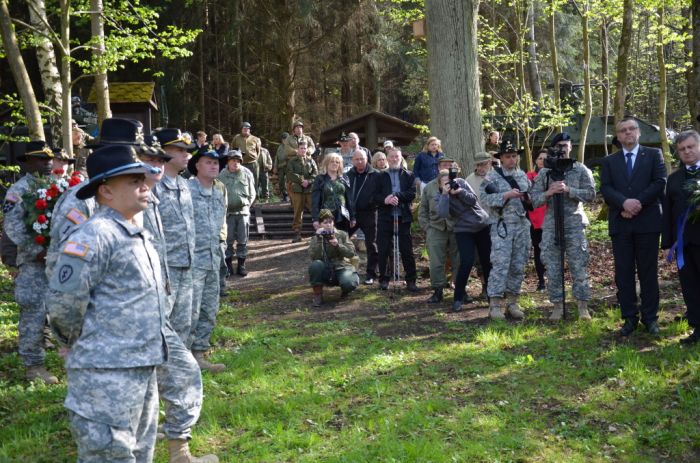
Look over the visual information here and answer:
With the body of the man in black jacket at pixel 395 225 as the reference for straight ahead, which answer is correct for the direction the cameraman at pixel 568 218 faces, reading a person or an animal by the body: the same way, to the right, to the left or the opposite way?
the same way

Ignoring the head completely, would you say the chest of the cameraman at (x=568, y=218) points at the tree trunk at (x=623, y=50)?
no

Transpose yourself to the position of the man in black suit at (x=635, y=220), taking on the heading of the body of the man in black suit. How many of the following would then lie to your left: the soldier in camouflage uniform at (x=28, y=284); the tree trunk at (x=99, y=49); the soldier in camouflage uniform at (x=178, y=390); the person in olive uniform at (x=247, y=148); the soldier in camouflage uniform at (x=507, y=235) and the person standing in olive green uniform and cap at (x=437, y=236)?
0

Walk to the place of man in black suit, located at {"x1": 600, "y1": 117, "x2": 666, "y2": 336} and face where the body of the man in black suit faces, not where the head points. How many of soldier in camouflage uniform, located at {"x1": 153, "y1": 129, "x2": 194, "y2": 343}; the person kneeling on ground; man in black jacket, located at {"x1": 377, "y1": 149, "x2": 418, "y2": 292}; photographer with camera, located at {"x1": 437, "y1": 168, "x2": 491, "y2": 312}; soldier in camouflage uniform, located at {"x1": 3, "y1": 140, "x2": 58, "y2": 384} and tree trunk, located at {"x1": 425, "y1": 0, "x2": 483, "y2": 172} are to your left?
0

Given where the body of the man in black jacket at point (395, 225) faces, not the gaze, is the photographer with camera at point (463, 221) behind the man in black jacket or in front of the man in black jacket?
in front

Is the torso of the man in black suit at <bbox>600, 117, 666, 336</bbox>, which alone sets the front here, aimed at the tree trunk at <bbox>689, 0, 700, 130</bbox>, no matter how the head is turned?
no

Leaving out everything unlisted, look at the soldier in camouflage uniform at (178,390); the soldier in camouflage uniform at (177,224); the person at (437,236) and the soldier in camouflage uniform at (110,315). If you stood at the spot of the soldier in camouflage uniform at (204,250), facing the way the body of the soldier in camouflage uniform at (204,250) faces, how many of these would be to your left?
1

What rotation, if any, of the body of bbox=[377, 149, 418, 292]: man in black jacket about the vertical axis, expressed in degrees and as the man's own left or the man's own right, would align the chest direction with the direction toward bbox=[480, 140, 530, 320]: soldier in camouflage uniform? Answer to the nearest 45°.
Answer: approximately 45° to the man's own left

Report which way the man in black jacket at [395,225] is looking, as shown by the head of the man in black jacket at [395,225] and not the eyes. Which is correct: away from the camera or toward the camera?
toward the camera

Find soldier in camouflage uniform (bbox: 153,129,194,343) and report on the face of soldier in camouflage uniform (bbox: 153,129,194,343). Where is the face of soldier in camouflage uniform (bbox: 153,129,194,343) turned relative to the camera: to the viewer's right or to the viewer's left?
to the viewer's right

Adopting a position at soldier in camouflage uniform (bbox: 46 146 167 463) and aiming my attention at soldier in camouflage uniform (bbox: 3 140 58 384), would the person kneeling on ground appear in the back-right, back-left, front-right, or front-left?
front-right

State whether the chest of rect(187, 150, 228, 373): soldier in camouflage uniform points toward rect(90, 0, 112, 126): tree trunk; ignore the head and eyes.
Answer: no

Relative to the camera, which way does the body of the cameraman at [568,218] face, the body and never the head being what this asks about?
toward the camera

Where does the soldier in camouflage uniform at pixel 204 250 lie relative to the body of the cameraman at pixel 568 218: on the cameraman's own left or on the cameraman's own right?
on the cameraman's own right

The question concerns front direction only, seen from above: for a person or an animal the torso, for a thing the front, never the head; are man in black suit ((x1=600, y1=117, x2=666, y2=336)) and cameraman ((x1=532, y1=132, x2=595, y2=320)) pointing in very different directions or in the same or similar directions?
same or similar directions

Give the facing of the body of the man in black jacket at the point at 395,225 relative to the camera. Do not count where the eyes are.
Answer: toward the camera

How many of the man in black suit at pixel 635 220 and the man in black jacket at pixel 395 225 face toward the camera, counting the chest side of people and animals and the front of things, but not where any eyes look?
2

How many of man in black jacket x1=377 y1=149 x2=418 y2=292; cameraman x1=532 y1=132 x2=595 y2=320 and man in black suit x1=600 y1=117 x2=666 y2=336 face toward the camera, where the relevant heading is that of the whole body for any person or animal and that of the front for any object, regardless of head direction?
3

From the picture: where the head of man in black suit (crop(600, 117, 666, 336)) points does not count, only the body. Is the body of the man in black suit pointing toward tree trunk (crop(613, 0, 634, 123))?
no
